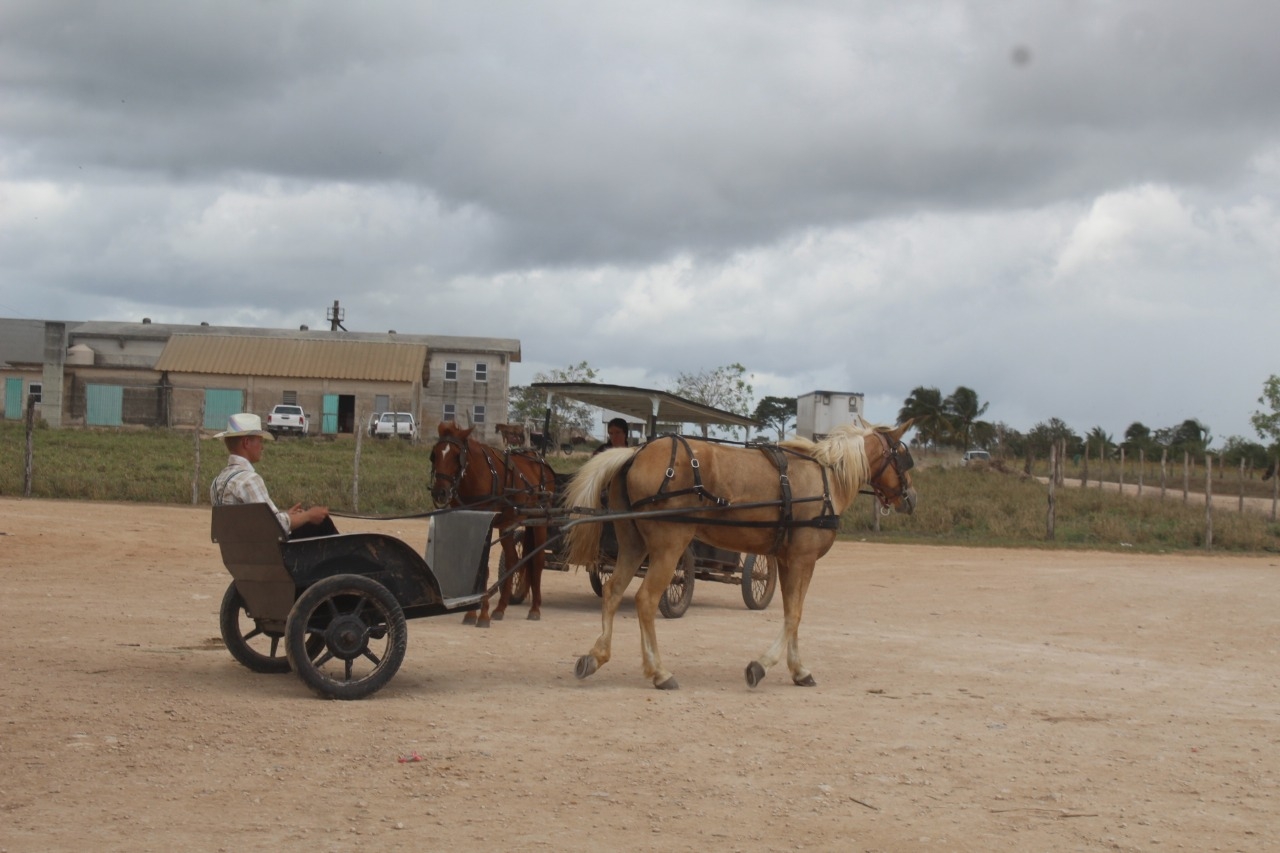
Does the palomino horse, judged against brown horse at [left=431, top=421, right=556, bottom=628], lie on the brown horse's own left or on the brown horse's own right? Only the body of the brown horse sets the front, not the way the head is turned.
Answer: on the brown horse's own left

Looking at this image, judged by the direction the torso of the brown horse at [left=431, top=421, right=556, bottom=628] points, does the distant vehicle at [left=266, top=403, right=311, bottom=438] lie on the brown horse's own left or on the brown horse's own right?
on the brown horse's own right

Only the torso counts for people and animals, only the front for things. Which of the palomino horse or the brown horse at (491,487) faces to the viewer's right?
the palomino horse

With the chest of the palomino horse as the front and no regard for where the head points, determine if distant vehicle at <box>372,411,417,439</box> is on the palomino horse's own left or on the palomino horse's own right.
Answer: on the palomino horse's own left

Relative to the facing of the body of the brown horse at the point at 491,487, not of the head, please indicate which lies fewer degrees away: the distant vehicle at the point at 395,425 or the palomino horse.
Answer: the palomino horse

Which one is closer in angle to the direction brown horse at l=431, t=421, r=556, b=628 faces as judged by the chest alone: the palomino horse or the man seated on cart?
the man seated on cart

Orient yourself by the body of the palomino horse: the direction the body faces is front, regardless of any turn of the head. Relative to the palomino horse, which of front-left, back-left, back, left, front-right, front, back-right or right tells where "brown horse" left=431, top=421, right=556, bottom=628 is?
back-left

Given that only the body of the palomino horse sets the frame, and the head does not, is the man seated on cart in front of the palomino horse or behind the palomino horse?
behind

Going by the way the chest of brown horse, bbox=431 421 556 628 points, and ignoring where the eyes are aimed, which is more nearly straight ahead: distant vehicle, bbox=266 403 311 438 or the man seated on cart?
the man seated on cart

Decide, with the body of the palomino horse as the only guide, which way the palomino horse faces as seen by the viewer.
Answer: to the viewer's right

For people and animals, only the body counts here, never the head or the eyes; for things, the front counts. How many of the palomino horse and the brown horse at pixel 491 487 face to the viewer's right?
1

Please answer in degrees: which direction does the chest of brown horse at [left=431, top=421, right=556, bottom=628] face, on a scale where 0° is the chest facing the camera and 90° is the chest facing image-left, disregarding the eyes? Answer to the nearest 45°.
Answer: approximately 45°
